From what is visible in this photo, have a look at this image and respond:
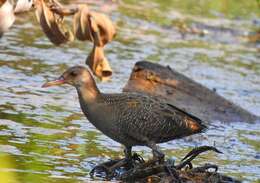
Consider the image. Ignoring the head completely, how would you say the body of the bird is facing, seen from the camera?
to the viewer's left

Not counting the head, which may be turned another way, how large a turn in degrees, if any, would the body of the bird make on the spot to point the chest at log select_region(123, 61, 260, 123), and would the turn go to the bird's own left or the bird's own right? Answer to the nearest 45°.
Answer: approximately 90° to the bird's own right
